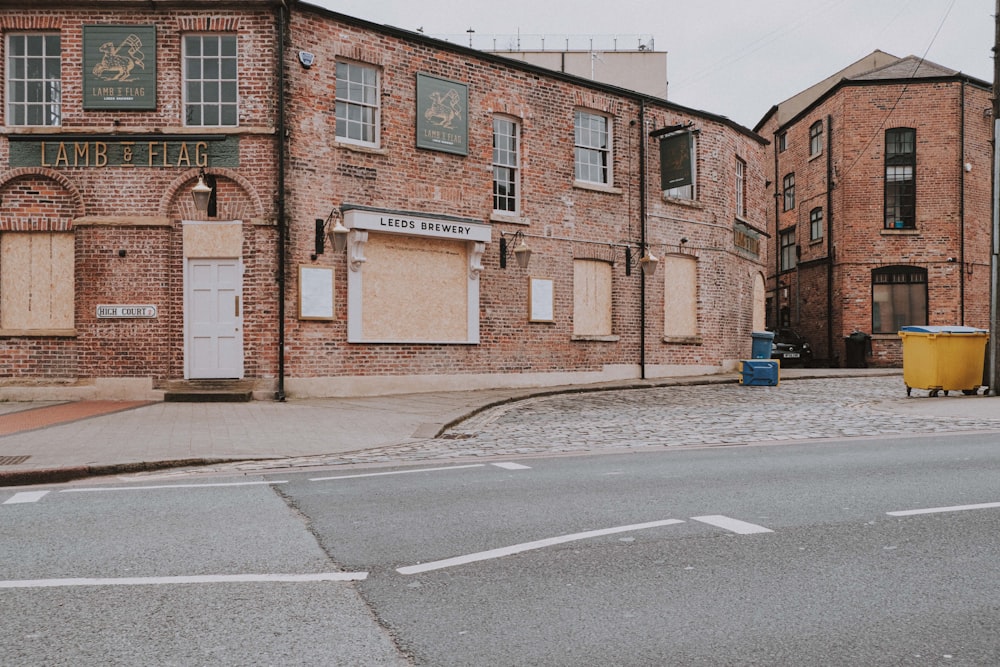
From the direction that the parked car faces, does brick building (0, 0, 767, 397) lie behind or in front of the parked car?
in front

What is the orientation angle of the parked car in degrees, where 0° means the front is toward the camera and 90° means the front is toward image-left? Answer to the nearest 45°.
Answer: approximately 0°

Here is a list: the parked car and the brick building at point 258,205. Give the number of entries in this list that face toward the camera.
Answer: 2

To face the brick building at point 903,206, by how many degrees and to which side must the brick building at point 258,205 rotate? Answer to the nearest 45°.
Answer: approximately 135° to its left

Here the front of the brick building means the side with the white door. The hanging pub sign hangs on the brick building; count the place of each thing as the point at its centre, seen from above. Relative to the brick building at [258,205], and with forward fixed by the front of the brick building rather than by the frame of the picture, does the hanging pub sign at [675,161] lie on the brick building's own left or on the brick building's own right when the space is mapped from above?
on the brick building's own left

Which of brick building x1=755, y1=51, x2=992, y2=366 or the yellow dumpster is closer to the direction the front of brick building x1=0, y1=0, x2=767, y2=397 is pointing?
the yellow dumpster

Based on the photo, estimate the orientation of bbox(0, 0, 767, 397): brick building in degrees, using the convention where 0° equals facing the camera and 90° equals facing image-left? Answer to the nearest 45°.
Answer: approximately 0°

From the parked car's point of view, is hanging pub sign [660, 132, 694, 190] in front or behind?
in front

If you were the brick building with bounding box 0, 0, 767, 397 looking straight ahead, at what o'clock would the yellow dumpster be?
The yellow dumpster is roughly at 9 o'clock from the brick building.
